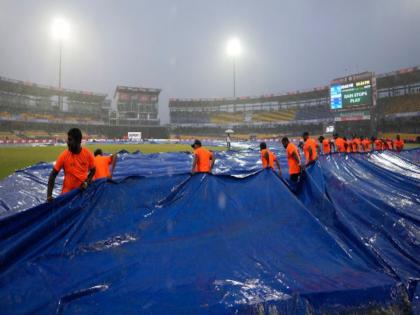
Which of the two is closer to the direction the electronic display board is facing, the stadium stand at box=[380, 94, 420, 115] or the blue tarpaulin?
the blue tarpaulin

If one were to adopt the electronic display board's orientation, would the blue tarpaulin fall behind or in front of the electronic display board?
in front

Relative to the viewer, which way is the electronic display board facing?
toward the camera
